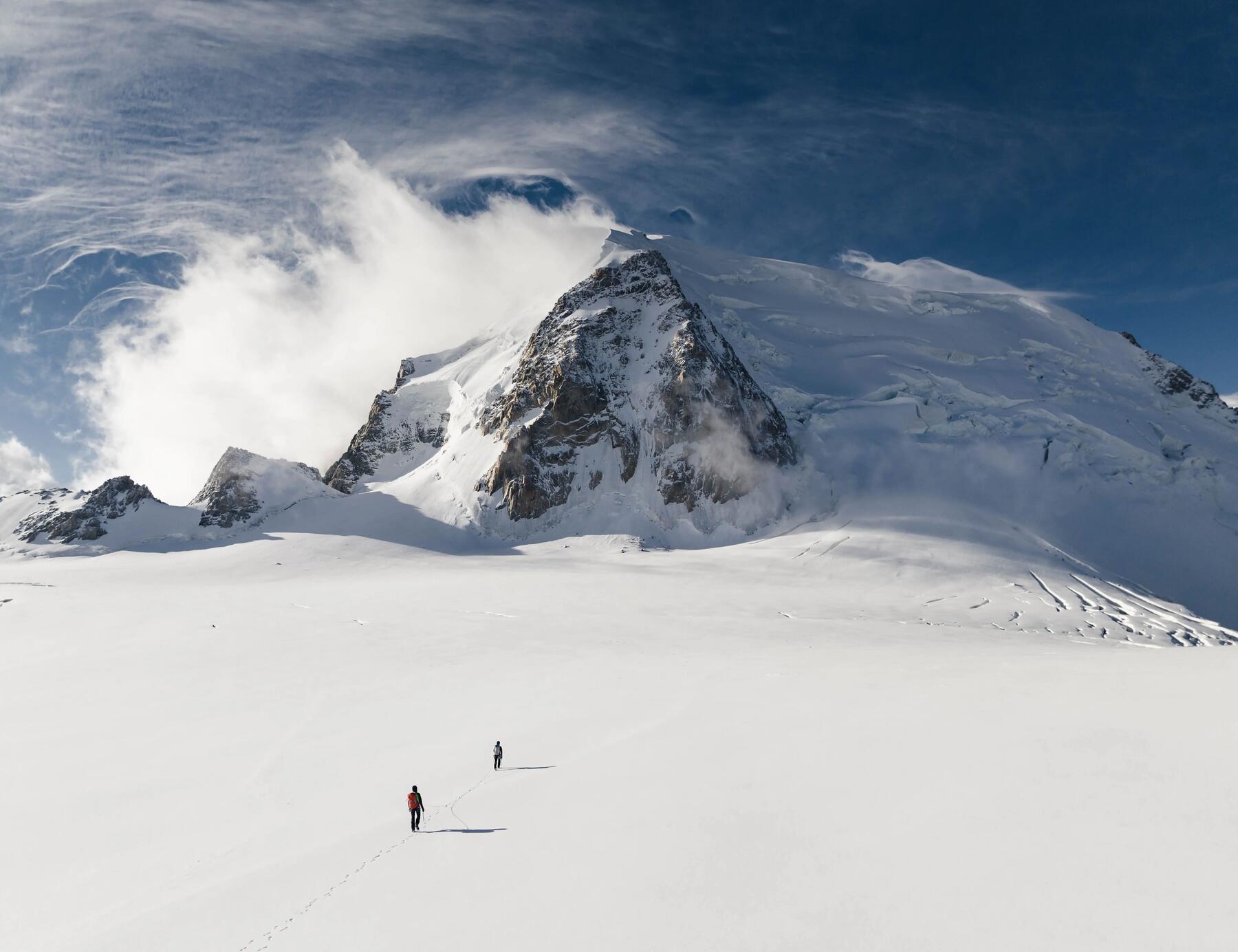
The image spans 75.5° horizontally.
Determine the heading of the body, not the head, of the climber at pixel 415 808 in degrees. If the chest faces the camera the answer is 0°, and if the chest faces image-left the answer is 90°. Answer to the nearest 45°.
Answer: approximately 225°
